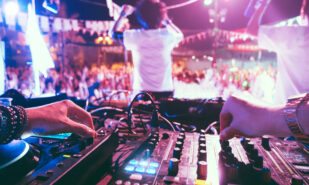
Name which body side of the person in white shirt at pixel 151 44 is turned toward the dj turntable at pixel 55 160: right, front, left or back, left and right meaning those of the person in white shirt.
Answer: back

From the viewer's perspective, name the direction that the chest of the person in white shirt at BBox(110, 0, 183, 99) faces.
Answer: away from the camera

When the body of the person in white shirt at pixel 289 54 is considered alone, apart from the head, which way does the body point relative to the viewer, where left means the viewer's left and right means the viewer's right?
facing away from the viewer

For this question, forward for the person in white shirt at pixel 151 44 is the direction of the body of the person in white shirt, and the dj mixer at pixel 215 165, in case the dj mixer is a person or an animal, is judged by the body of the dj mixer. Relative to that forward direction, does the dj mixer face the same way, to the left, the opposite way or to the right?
the opposite way

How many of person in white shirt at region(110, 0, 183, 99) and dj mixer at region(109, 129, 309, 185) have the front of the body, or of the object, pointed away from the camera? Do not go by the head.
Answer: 1

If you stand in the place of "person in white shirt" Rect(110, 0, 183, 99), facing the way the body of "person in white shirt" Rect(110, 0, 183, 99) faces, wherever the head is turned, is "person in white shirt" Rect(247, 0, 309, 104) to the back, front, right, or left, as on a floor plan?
right

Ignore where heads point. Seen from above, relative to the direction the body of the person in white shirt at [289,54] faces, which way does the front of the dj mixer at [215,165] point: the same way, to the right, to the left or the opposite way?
the opposite way

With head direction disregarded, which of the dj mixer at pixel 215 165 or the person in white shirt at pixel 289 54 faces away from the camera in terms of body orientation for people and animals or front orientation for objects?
the person in white shirt

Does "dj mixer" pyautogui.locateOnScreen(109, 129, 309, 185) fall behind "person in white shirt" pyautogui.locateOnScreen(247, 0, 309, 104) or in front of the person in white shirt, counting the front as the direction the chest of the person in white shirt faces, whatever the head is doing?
behind
